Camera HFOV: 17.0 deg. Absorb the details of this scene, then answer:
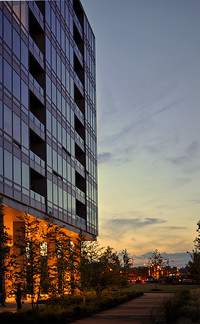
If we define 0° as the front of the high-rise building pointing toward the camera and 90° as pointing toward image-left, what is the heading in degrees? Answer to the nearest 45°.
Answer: approximately 315°
